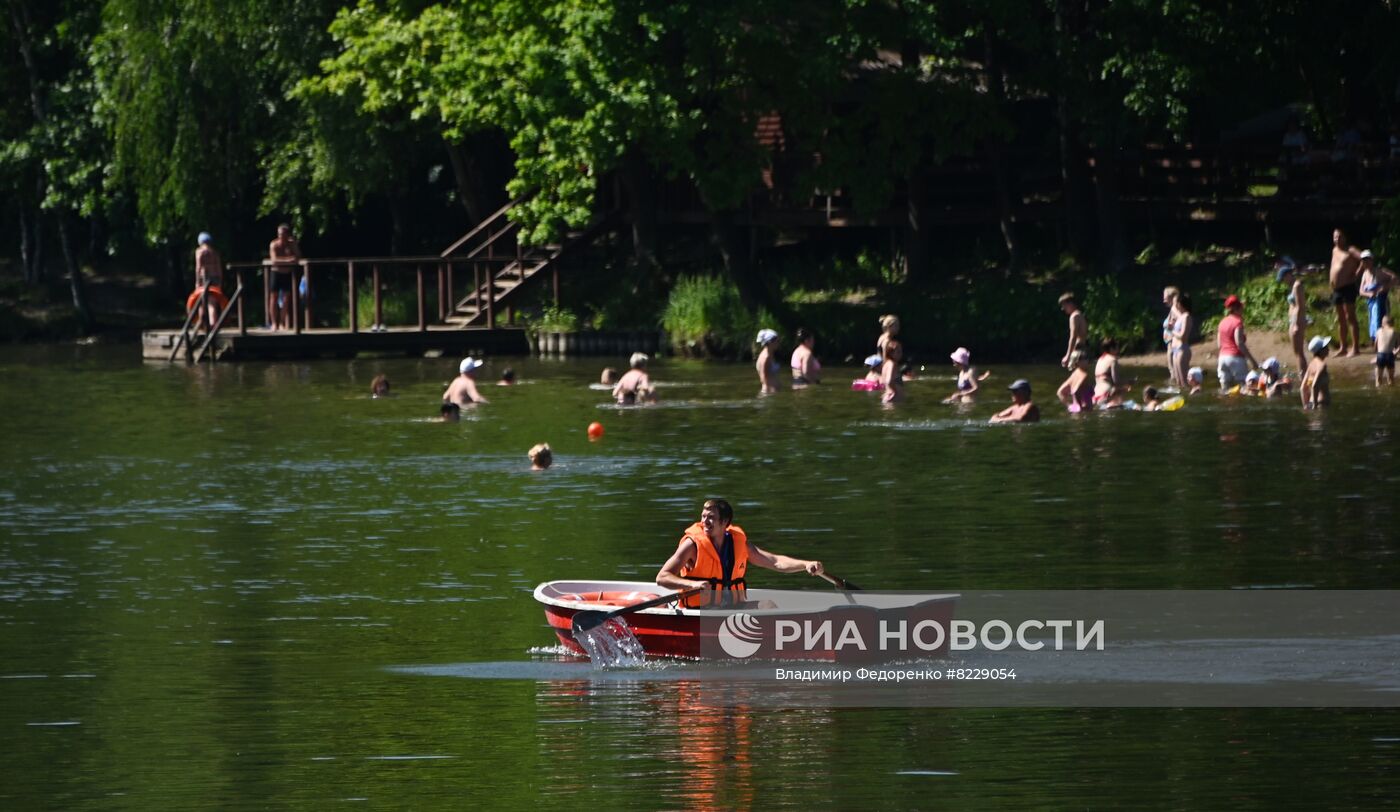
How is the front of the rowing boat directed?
to the viewer's left

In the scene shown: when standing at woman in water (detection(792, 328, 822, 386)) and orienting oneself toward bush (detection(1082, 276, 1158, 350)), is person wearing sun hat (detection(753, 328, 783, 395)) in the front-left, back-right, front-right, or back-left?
back-right

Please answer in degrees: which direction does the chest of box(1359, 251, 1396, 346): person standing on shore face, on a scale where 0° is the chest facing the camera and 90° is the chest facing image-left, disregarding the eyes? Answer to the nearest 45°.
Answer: approximately 45°

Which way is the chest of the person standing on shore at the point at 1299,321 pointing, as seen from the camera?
to the viewer's left

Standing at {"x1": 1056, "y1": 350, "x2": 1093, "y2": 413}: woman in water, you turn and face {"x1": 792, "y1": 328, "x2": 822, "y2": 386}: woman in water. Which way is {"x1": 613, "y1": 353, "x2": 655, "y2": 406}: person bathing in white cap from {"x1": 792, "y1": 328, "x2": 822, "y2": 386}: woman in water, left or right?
left
